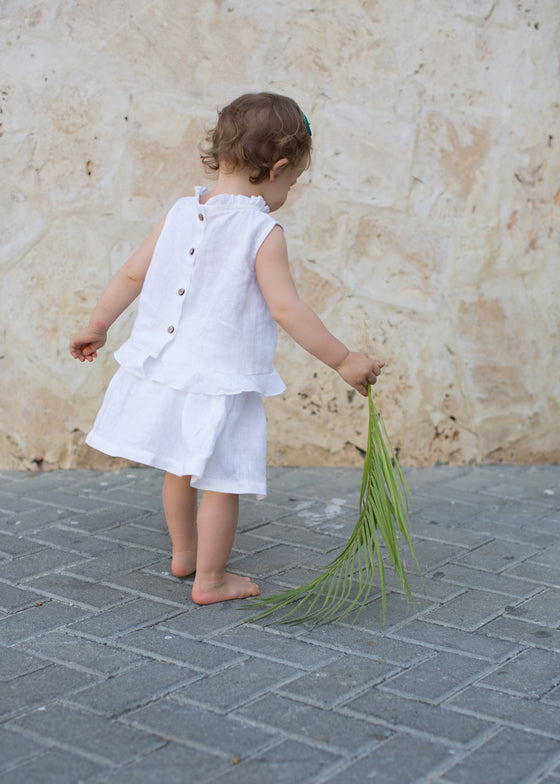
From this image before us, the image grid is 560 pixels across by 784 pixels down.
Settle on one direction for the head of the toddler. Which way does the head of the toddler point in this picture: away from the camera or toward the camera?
away from the camera

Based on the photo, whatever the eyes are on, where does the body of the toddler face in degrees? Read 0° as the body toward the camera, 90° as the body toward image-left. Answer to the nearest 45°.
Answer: approximately 225°
